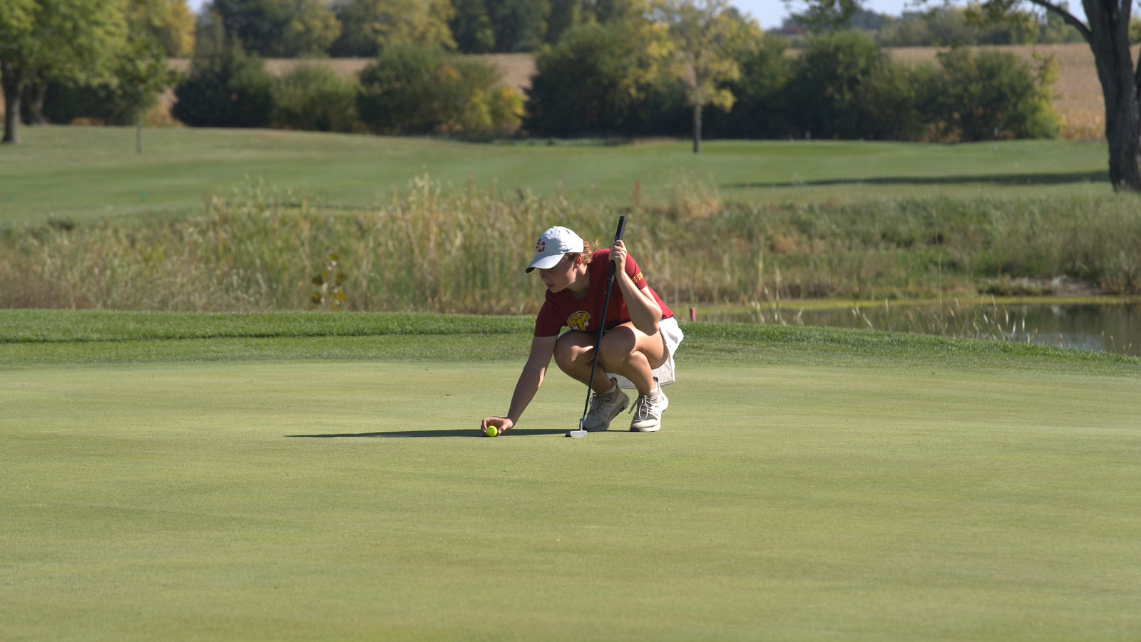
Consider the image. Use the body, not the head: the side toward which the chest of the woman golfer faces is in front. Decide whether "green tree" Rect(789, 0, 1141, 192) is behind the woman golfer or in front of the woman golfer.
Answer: behind

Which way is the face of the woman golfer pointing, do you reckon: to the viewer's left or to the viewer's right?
to the viewer's left

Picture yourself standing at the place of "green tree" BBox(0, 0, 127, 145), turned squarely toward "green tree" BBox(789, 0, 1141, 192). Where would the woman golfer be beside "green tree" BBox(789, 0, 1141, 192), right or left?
right

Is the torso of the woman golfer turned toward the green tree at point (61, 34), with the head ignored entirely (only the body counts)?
no
